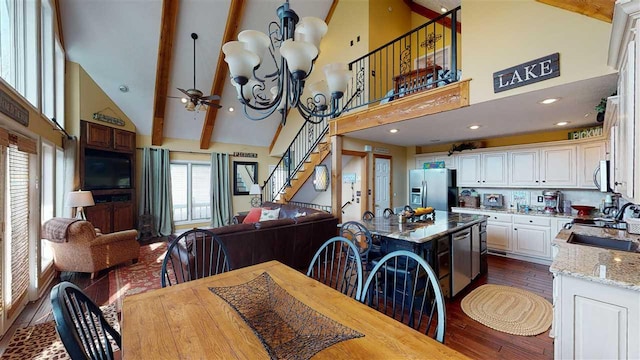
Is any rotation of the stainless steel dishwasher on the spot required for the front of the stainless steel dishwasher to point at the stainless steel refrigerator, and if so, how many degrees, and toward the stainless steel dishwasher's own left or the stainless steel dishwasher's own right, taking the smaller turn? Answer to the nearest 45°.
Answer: approximately 135° to the stainless steel dishwasher's own left

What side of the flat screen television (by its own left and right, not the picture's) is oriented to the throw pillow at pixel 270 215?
front

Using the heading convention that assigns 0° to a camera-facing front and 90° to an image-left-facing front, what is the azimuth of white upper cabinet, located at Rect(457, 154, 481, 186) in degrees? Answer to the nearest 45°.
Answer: approximately 0°

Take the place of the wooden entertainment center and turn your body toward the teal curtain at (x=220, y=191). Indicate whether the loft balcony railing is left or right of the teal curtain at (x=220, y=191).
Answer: right

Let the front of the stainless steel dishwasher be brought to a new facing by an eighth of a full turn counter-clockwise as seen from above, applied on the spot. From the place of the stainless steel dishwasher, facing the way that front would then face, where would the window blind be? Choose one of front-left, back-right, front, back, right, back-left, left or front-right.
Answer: back-right

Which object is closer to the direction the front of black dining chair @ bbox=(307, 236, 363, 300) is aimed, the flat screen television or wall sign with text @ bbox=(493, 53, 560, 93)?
the flat screen television

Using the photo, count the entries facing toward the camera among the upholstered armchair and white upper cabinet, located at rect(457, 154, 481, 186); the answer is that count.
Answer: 1

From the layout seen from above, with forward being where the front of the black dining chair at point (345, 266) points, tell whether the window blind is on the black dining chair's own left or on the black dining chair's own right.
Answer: on the black dining chair's own right

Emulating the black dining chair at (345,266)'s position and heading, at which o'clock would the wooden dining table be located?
The wooden dining table is roughly at 12 o'clock from the black dining chair.

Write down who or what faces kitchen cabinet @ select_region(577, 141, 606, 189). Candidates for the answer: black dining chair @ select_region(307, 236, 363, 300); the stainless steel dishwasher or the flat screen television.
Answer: the flat screen television
